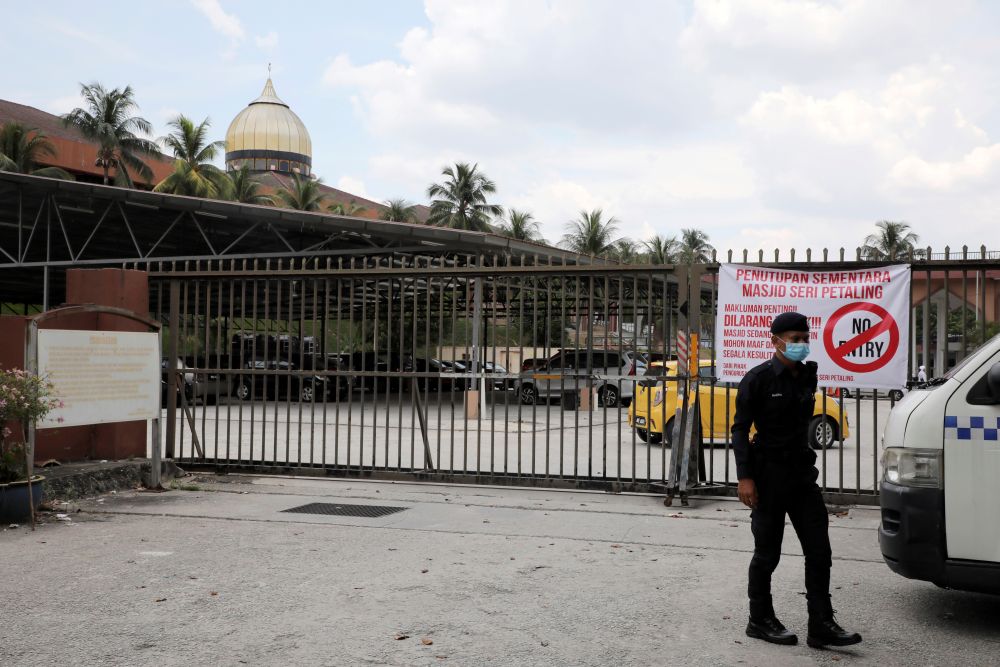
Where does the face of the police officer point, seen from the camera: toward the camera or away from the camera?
toward the camera

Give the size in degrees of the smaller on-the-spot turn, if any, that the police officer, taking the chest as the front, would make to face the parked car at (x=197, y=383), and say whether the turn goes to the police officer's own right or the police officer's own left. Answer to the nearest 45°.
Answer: approximately 180°

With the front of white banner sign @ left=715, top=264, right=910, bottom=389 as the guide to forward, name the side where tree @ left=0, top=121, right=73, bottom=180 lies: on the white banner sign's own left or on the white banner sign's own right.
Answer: on the white banner sign's own right

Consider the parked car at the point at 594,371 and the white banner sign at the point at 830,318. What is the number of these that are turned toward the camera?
1

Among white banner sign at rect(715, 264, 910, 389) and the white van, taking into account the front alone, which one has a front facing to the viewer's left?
the white van

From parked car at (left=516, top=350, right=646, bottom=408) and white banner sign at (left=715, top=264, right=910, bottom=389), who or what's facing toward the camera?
the white banner sign

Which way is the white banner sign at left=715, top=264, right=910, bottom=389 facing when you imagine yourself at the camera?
facing the viewer

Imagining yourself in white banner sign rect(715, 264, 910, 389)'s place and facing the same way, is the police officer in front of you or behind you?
in front

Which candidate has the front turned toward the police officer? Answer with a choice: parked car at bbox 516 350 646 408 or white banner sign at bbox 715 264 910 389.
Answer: the white banner sign

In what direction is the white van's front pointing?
to the viewer's left

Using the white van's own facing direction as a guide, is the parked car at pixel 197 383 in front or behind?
in front

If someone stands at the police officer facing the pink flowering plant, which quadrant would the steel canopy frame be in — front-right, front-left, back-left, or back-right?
front-right

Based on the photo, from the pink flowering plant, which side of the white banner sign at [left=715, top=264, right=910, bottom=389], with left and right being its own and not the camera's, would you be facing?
right
